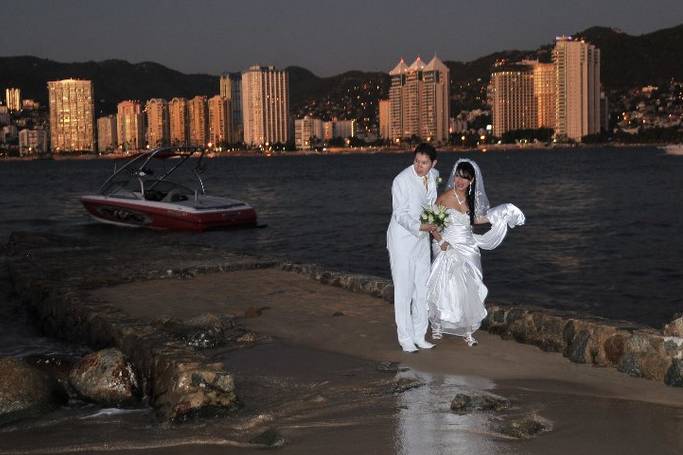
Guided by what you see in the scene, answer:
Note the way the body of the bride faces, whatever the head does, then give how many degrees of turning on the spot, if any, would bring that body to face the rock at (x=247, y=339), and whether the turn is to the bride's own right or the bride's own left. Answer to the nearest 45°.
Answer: approximately 45° to the bride's own right

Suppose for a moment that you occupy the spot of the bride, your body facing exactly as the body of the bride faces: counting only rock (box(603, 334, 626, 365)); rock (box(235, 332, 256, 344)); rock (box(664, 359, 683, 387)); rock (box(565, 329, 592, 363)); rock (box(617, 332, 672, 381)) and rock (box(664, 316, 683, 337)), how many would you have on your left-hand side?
5

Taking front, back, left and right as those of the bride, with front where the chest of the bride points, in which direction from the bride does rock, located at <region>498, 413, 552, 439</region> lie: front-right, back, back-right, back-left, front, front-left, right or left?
front-left

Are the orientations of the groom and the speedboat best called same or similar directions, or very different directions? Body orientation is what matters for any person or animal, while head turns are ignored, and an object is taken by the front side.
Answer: very different directions

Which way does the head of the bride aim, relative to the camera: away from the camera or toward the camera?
toward the camera

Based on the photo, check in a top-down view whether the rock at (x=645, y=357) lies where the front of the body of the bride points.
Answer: no

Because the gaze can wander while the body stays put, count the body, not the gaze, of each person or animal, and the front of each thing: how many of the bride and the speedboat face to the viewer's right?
0

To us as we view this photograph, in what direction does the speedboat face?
facing away from the viewer and to the left of the viewer

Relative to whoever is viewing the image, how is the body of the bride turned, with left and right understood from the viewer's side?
facing the viewer and to the left of the viewer

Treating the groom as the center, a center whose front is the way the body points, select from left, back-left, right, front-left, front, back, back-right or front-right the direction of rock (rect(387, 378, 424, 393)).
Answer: front-right

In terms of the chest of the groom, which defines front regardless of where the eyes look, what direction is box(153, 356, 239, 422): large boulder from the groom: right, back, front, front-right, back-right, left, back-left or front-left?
right

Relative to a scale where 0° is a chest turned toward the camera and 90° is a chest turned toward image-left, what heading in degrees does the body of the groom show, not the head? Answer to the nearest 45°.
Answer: approximately 315°

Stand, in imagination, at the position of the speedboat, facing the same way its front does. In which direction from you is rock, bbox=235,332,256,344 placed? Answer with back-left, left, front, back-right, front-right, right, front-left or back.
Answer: back-left

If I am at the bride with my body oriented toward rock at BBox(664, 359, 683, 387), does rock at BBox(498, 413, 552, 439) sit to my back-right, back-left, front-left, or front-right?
front-right

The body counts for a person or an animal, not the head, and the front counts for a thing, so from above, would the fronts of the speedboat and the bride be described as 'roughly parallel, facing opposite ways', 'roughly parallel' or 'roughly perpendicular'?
roughly perpendicular
